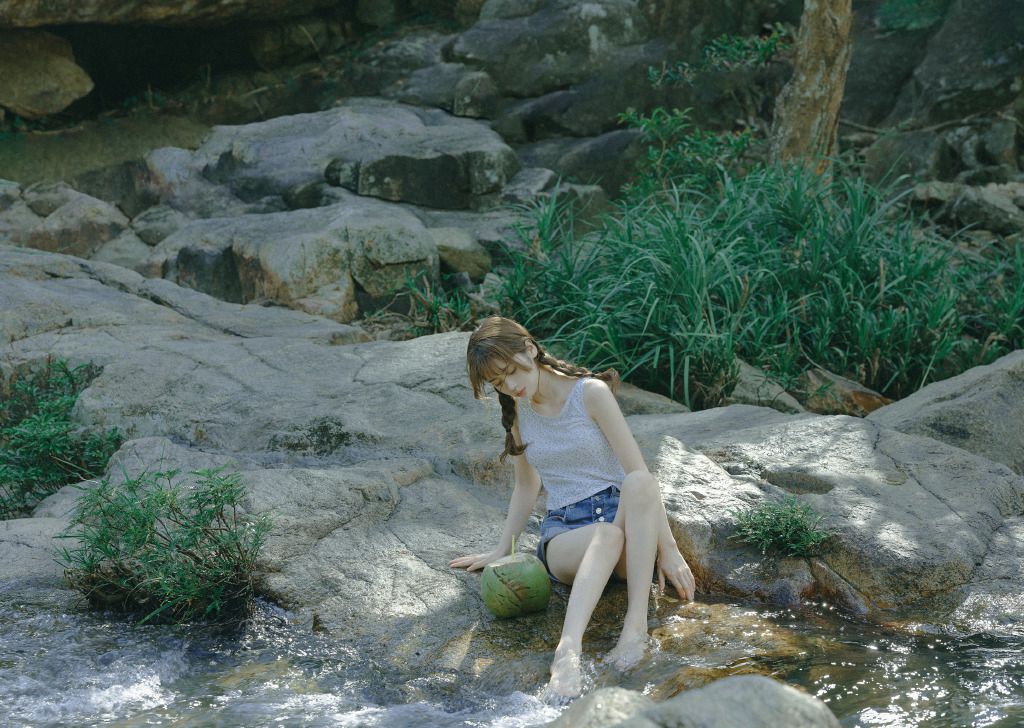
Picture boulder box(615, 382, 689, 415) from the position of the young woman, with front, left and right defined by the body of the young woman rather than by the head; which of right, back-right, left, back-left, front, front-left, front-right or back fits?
back

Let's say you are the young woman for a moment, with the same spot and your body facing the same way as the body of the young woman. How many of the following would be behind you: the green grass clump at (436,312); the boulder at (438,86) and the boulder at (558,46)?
3

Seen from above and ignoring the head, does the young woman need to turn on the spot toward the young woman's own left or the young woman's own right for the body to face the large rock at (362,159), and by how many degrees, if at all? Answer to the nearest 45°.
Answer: approximately 180°

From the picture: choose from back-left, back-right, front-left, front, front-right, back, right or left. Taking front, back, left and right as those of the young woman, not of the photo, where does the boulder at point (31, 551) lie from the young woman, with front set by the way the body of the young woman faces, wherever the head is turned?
right

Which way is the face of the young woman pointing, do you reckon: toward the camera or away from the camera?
toward the camera

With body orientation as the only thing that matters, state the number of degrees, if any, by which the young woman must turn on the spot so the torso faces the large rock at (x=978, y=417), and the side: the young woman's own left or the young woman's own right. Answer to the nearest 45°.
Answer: approximately 135° to the young woman's own left

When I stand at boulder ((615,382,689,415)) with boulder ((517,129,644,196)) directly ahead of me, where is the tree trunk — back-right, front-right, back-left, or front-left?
front-right

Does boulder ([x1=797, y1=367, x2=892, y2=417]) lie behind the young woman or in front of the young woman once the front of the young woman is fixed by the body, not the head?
behind

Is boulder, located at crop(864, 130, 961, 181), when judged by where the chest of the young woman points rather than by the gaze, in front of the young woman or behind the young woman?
behind

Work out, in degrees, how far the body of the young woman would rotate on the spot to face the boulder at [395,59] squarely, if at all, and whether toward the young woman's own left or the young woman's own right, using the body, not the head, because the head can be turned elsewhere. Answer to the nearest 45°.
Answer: approximately 180°

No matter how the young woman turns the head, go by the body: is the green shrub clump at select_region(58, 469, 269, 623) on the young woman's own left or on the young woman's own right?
on the young woman's own right

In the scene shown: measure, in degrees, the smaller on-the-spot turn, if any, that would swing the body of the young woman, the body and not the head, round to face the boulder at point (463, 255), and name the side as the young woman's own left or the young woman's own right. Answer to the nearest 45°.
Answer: approximately 180°

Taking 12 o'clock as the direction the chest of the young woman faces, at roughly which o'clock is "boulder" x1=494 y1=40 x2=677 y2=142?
The boulder is roughly at 6 o'clock from the young woman.

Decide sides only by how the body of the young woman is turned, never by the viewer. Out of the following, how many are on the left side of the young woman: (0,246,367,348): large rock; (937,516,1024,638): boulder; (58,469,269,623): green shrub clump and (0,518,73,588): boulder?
1

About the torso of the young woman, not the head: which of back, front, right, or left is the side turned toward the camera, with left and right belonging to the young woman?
front
